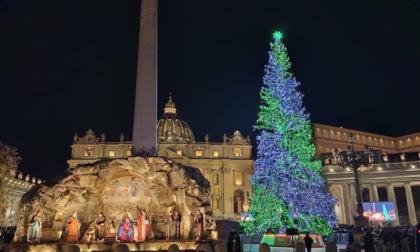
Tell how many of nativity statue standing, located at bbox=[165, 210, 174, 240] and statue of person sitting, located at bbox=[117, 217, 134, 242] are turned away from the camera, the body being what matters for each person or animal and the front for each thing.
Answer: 0

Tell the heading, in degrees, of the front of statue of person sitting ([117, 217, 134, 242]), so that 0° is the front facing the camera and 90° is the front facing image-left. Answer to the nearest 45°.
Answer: approximately 0°

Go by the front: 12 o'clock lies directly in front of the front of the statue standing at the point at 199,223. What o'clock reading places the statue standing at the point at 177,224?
the statue standing at the point at 177,224 is roughly at 2 o'clock from the statue standing at the point at 199,223.

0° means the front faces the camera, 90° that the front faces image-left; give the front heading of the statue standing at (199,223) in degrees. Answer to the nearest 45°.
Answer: approximately 45°

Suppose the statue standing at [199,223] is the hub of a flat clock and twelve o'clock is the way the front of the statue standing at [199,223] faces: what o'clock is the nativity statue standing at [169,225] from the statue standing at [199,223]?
the nativity statue standing at [169,225] is roughly at 2 o'clock from the statue standing at [199,223].

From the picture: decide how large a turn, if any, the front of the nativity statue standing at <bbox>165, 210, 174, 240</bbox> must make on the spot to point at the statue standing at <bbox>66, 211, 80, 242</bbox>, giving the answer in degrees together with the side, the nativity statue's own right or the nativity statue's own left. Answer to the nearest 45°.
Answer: approximately 45° to the nativity statue's own right

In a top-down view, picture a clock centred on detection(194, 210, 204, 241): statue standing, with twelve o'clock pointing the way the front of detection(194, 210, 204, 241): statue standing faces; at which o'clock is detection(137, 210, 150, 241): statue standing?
detection(137, 210, 150, 241): statue standing is roughly at 2 o'clock from detection(194, 210, 204, 241): statue standing.

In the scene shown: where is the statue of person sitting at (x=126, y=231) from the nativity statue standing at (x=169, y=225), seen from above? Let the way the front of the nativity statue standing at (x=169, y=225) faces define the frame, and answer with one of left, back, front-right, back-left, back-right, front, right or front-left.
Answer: front-right

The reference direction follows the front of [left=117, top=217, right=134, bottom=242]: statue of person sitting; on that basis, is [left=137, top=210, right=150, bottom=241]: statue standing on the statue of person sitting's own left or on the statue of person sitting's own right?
on the statue of person sitting's own left

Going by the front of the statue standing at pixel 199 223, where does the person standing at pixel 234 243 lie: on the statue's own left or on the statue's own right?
on the statue's own left

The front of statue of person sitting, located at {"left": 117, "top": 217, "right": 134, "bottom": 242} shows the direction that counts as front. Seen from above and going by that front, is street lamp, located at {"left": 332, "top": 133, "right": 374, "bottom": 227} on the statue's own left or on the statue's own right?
on the statue's own left
